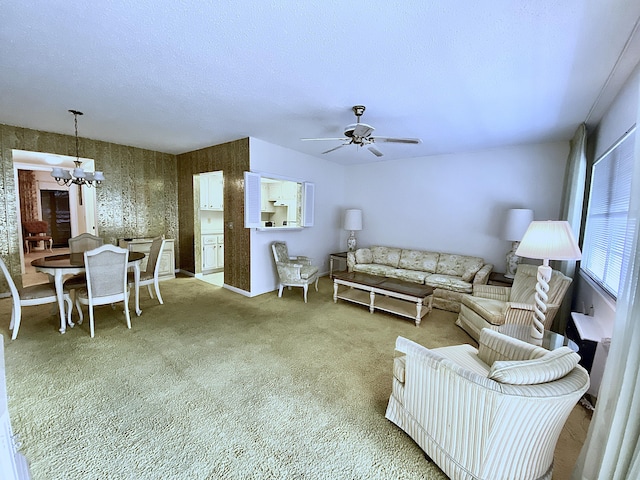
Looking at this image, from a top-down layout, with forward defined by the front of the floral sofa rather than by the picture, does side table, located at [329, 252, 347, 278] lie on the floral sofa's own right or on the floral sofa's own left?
on the floral sofa's own right

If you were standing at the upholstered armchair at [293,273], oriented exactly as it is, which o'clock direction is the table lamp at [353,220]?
The table lamp is roughly at 9 o'clock from the upholstered armchair.

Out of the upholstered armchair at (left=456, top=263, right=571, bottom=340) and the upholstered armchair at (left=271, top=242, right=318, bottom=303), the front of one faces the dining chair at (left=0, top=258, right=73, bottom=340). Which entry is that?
the upholstered armchair at (left=456, top=263, right=571, bottom=340)

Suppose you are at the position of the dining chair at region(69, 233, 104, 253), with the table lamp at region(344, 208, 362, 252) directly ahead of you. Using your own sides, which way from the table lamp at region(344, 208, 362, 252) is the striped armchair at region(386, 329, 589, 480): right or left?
right

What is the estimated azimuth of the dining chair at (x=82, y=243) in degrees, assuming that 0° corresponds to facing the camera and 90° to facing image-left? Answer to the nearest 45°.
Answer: approximately 0°
